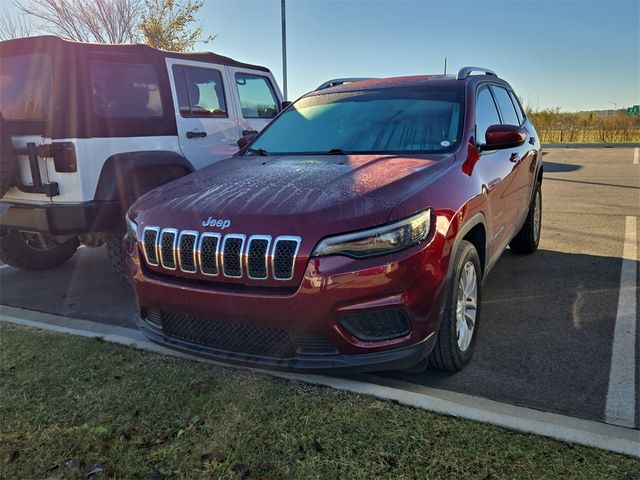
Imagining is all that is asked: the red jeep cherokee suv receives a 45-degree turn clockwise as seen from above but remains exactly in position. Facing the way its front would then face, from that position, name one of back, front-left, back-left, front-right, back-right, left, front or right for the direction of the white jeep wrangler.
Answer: front-right

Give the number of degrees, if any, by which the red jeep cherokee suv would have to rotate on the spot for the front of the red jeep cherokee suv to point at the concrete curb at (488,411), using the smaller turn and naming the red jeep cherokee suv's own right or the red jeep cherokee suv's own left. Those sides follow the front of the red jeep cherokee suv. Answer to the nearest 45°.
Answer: approximately 90° to the red jeep cherokee suv's own left

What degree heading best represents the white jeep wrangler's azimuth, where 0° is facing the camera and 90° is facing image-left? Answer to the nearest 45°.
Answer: approximately 225°

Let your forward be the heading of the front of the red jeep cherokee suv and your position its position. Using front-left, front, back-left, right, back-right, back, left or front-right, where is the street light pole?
back-right

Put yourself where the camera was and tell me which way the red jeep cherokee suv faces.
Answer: facing the viewer and to the left of the viewer

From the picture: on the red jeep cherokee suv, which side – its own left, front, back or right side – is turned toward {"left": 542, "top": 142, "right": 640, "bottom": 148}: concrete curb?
back

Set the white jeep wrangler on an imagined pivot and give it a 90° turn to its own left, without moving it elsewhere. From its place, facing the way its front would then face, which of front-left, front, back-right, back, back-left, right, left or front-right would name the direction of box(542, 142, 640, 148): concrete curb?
right
